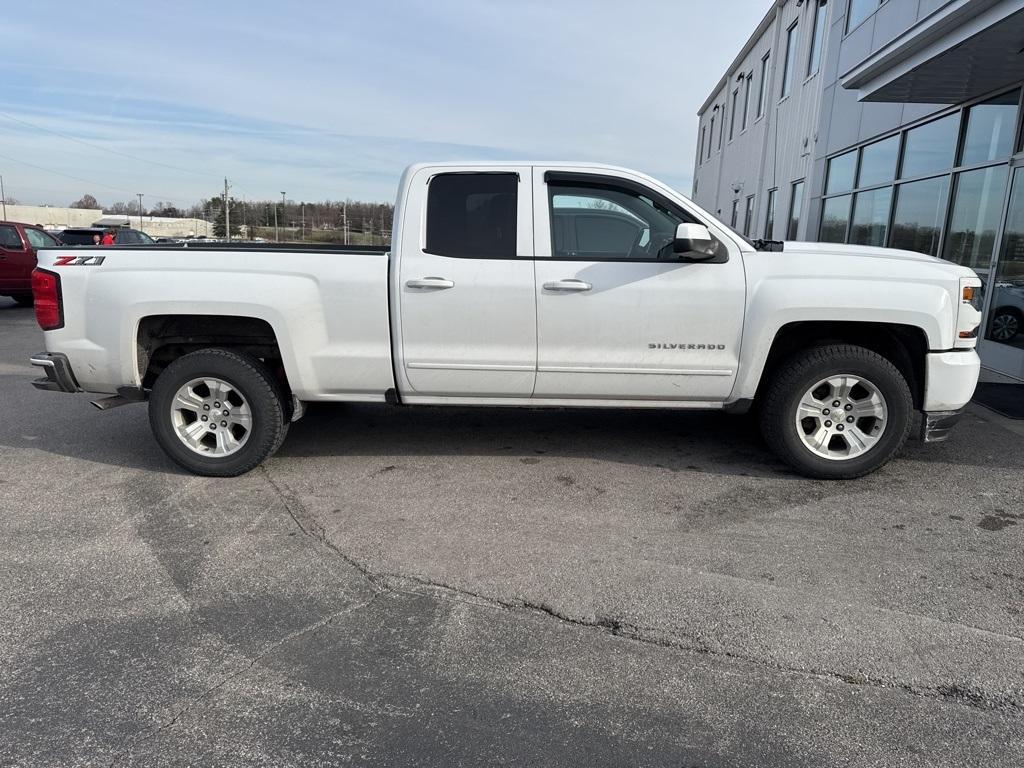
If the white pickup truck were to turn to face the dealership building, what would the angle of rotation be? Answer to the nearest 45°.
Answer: approximately 45° to its left

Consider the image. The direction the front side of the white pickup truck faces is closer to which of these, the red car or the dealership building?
the dealership building

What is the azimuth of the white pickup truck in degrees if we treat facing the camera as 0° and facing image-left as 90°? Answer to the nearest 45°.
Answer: approximately 270°

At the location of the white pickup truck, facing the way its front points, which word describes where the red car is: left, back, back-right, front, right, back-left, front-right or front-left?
back-left
